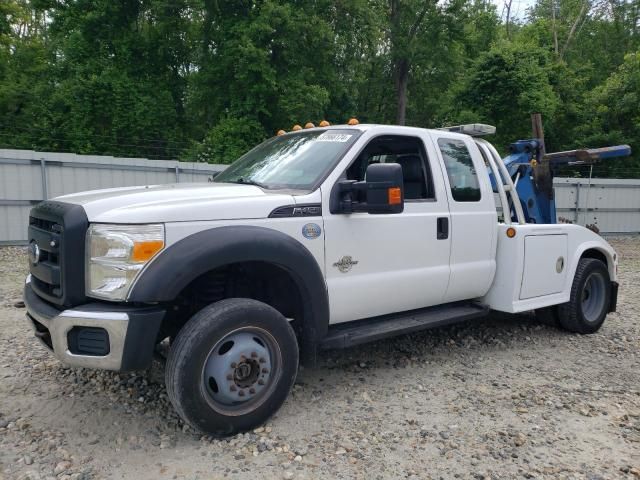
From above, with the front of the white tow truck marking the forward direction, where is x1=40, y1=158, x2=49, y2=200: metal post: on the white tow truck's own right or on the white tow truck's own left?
on the white tow truck's own right

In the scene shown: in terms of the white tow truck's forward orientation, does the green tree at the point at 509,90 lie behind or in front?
behind

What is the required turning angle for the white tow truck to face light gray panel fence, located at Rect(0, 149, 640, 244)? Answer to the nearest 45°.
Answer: approximately 90° to its right

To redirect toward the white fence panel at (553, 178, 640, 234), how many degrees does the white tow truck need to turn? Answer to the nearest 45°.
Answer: approximately 180°

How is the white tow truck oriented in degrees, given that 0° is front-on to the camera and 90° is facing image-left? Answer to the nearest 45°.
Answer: approximately 45°
